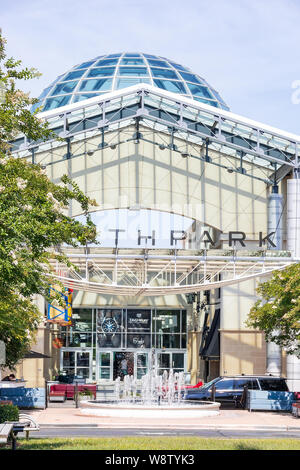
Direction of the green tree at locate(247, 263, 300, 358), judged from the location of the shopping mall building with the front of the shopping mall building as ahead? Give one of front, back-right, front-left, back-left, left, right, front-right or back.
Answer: front

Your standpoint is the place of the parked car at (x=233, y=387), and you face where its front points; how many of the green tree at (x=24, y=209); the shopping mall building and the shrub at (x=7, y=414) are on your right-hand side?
1

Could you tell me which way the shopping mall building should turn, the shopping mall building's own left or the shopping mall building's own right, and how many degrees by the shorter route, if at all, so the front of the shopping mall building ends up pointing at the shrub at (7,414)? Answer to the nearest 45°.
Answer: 0° — it already faces it

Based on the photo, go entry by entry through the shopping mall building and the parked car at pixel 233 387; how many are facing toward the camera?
1

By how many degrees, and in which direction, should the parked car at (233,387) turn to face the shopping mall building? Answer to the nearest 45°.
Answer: approximately 90° to its right

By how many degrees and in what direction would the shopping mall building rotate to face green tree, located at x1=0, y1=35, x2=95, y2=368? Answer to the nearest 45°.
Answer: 0° — it already faces it

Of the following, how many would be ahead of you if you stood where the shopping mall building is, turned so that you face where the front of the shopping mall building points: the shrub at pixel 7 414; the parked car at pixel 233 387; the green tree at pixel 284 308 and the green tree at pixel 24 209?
4

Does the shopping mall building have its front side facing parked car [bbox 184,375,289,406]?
yes

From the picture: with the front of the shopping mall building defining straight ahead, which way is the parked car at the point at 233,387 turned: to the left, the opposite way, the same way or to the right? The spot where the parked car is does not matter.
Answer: to the right

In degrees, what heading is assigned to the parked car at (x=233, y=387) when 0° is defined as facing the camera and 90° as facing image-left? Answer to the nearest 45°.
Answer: approximately 90°

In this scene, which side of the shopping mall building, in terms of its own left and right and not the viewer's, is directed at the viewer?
front
